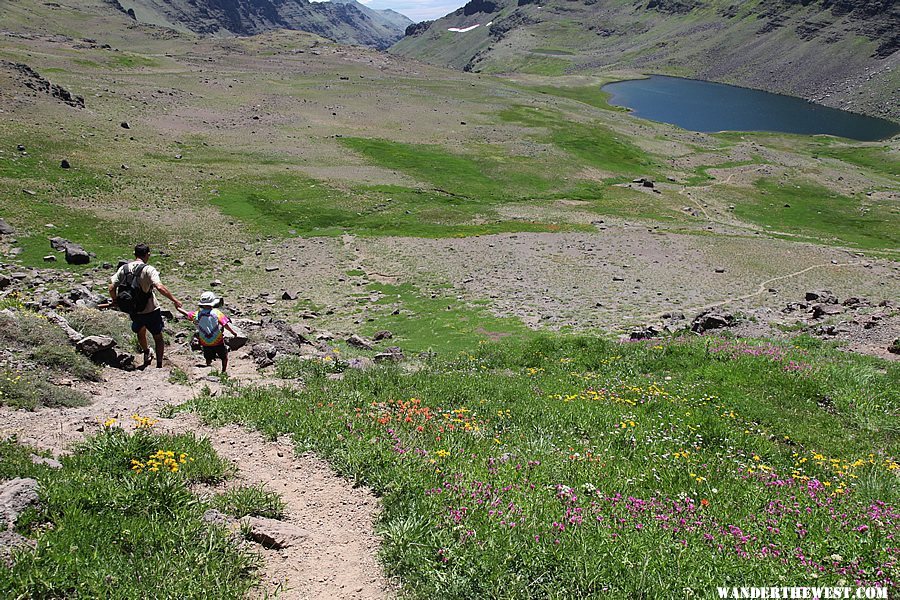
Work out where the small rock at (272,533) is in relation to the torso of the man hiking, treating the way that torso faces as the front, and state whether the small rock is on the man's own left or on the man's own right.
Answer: on the man's own right

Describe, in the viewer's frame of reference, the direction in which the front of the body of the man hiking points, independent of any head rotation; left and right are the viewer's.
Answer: facing away from the viewer and to the right of the viewer

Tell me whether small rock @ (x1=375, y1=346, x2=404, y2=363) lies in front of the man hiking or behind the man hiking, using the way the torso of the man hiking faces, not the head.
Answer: in front

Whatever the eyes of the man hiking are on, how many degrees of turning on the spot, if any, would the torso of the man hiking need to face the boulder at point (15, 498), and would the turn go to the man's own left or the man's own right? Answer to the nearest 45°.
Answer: approximately 135° to the man's own right

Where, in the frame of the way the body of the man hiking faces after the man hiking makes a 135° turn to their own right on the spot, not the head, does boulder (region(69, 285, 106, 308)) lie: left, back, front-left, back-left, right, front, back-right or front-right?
back

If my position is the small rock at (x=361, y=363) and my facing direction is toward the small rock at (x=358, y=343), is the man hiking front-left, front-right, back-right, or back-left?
back-left

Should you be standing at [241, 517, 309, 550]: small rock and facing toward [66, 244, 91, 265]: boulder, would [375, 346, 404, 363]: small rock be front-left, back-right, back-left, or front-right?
front-right

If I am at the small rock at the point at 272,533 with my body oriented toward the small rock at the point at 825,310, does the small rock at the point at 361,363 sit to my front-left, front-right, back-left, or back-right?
front-left
